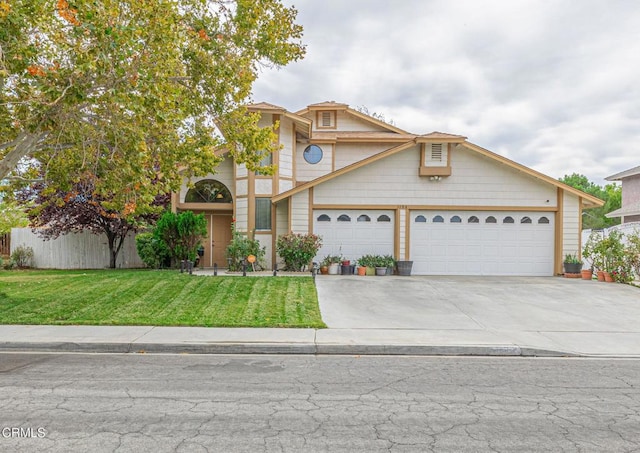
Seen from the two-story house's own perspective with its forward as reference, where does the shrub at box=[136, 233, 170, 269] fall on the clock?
The shrub is roughly at 3 o'clock from the two-story house.

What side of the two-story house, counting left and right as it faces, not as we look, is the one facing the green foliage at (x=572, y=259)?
left

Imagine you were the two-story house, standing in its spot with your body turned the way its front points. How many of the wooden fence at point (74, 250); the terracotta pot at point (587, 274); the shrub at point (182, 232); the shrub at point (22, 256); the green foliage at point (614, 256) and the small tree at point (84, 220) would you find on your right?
4

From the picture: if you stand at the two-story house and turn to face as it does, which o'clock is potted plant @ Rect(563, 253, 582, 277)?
The potted plant is roughly at 9 o'clock from the two-story house.

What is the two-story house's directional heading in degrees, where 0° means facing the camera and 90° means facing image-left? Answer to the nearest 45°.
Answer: approximately 0°

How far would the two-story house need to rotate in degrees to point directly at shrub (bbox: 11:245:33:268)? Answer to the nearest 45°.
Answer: approximately 90° to its right

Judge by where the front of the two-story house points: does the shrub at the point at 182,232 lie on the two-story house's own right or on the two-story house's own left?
on the two-story house's own right

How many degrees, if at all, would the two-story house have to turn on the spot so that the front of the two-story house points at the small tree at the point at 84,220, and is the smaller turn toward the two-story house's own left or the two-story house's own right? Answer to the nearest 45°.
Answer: approximately 90° to the two-story house's own right

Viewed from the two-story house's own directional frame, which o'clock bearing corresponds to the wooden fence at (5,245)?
The wooden fence is roughly at 3 o'clock from the two-story house.

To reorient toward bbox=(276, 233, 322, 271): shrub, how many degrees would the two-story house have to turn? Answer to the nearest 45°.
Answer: approximately 90° to its right
